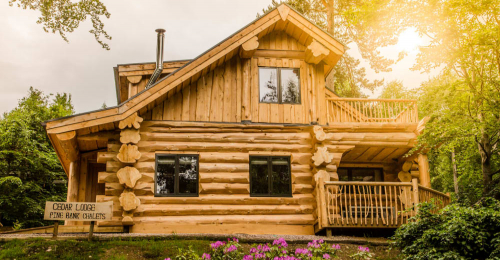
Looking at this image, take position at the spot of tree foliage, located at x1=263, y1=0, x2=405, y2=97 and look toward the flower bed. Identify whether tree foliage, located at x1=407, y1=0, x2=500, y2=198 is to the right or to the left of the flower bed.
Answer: left

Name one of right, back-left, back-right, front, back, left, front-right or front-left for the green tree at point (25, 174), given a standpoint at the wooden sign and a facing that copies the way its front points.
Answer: back

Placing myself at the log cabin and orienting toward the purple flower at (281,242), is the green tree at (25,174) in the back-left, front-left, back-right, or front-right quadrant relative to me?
back-right

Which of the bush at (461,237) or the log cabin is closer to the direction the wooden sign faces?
the bush

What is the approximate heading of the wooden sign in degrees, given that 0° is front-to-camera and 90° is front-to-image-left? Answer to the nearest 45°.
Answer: approximately 0°

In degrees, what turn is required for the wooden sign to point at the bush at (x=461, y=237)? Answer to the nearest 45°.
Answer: approximately 45° to its left

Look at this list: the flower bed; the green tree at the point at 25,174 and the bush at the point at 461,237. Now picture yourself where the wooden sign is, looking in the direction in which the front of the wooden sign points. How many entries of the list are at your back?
1

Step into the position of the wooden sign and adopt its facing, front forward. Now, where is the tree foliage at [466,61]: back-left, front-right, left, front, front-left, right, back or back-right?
left

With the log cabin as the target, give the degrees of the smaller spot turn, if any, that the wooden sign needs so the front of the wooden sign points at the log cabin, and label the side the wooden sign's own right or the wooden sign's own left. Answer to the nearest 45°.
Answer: approximately 90° to the wooden sign's own left

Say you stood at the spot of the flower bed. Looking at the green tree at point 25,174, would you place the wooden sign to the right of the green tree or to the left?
left

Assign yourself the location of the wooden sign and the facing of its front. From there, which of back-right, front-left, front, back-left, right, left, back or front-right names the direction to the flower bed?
front-left

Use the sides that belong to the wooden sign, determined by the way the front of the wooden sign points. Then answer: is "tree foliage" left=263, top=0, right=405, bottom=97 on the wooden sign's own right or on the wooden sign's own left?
on the wooden sign's own left
